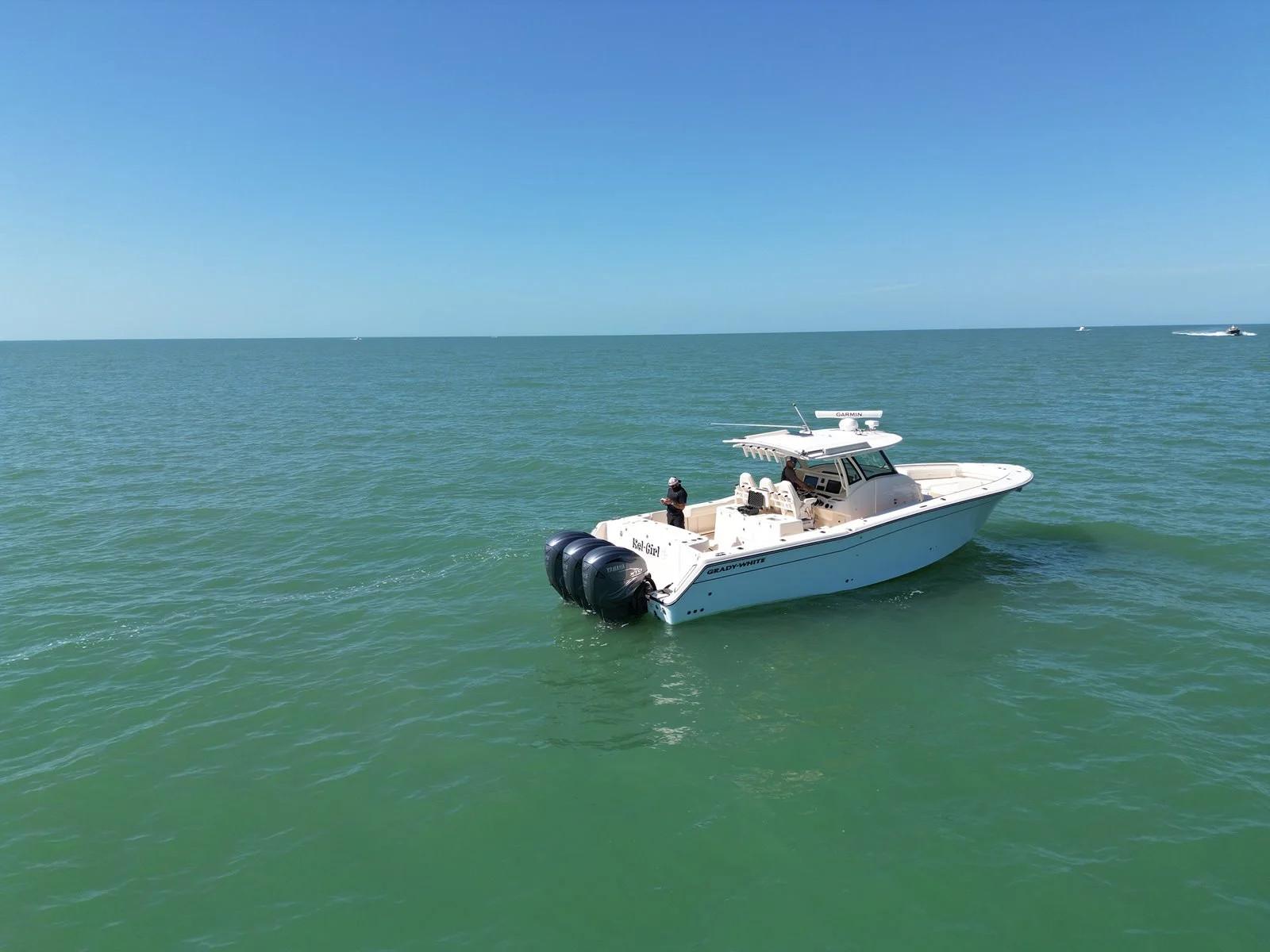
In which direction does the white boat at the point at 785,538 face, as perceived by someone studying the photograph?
facing away from the viewer and to the right of the viewer
